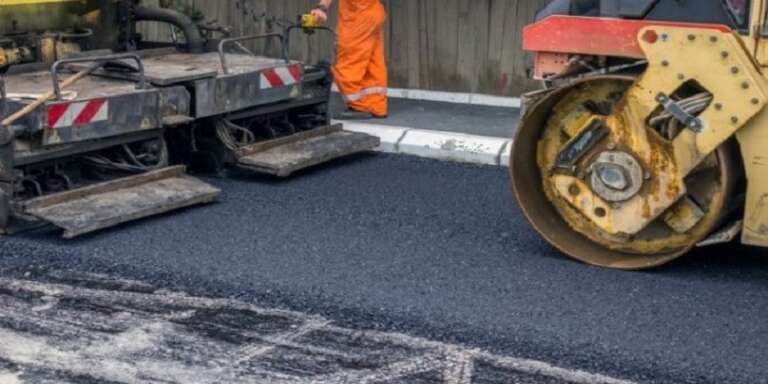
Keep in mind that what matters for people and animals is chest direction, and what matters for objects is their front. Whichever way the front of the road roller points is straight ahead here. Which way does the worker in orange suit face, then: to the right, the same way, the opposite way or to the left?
the same way

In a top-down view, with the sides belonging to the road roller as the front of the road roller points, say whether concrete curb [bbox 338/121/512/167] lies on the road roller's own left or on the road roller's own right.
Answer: on the road roller's own right

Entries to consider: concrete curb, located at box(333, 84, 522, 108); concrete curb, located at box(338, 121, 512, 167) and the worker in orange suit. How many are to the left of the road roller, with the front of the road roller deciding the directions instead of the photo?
0

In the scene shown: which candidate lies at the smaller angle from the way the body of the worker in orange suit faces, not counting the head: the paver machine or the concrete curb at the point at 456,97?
the paver machine

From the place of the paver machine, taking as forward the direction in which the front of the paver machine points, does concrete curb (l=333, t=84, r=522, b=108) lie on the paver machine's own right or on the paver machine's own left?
on the paver machine's own right

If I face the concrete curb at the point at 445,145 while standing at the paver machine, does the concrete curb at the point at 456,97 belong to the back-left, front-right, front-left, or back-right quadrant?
front-left

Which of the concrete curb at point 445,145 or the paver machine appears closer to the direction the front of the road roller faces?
the paver machine

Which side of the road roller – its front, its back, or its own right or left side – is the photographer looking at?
left

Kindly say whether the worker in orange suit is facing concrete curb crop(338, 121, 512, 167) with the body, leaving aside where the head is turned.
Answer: no

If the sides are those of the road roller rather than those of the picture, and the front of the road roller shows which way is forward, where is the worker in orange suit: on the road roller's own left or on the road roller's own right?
on the road roller's own right

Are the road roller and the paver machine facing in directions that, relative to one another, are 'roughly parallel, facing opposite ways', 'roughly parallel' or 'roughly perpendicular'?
roughly parallel

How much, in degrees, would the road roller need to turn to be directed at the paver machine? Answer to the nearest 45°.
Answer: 0° — it already faces it

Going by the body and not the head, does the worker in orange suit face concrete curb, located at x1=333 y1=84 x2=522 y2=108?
no

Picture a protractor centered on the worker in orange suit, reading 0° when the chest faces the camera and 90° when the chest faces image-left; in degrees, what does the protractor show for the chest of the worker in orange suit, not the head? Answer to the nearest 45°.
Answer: approximately 90°

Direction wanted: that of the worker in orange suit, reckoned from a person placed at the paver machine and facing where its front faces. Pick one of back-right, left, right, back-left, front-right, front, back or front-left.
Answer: right

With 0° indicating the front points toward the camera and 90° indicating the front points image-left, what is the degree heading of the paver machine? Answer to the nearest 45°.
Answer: approximately 135°

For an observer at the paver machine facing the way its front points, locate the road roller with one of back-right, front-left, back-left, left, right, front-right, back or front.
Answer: back

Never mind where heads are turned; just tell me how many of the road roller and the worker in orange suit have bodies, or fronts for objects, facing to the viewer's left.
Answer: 2
